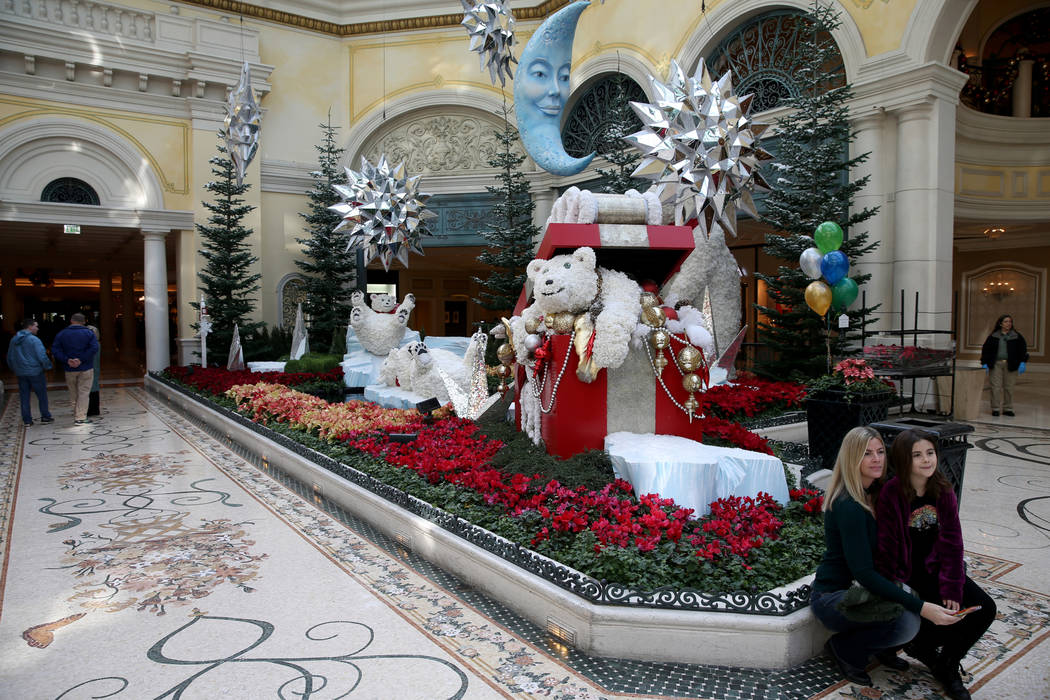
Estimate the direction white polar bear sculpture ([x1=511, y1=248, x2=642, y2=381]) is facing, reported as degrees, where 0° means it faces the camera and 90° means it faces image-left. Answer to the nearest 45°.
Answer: approximately 45°

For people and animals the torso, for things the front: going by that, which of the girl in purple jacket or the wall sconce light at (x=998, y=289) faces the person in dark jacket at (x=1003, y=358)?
the wall sconce light

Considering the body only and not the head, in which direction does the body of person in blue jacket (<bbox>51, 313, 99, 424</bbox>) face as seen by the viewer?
away from the camera

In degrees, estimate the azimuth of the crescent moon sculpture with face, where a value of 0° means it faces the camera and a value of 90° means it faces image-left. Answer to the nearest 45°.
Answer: approximately 315°

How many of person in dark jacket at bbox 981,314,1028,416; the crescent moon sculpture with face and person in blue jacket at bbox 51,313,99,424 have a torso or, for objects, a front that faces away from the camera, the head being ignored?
1

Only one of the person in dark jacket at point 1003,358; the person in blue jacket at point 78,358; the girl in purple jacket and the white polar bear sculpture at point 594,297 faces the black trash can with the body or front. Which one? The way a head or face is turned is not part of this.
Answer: the person in dark jacket

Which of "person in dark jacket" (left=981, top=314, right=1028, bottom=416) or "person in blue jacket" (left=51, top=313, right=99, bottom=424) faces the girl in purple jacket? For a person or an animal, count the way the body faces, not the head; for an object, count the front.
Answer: the person in dark jacket

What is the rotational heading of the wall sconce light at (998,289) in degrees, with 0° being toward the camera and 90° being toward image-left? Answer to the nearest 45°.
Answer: approximately 0°

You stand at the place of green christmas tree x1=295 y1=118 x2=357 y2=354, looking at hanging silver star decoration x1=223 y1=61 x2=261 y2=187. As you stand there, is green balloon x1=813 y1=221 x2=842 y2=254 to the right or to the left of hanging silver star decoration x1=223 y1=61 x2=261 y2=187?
left
